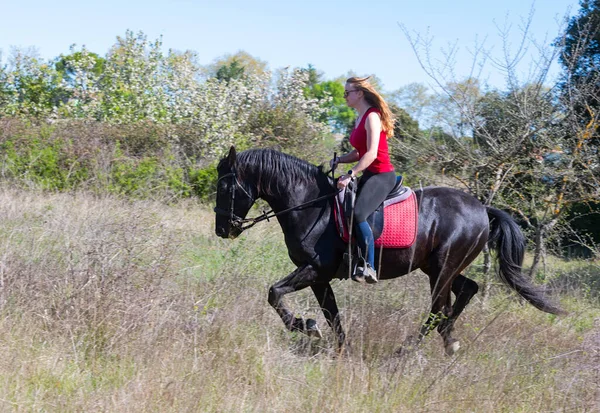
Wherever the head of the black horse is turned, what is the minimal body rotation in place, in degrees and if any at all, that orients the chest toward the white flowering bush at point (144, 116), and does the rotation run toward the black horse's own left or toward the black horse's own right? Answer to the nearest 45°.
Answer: approximately 45° to the black horse's own right

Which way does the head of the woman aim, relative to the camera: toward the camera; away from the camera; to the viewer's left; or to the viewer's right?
to the viewer's left

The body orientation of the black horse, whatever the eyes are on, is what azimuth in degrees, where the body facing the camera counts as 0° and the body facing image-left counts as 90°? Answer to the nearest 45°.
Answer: approximately 90°

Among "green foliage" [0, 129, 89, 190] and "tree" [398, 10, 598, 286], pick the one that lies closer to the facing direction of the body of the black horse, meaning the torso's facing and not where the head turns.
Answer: the green foliage

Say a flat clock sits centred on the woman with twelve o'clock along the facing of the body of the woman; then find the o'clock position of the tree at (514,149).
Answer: The tree is roughly at 4 o'clock from the woman.

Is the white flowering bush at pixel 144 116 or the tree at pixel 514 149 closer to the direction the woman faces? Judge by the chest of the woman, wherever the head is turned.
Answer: the white flowering bush

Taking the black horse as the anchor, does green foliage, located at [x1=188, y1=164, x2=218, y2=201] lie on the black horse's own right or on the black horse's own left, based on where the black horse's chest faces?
on the black horse's own right

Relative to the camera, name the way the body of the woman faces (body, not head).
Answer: to the viewer's left

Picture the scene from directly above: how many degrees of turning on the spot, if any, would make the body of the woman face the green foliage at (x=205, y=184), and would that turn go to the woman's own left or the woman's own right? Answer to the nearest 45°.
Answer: approximately 90° to the woman's own right

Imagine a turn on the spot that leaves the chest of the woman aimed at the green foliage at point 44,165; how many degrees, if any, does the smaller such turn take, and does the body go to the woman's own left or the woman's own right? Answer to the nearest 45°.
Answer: approximately 45° to the woman's own right
